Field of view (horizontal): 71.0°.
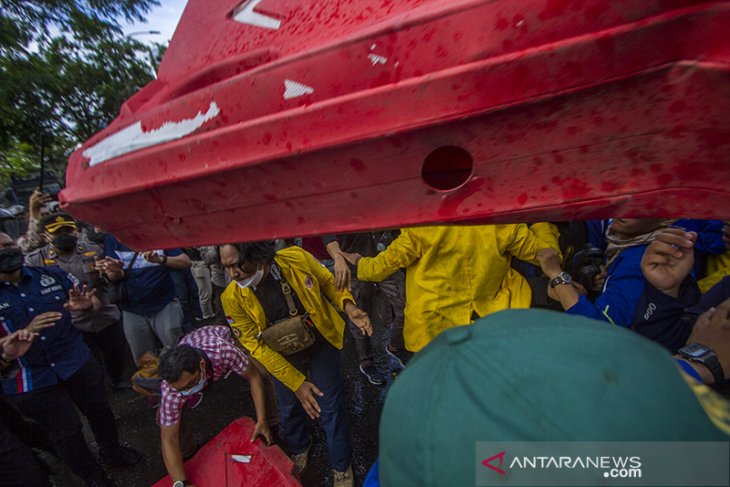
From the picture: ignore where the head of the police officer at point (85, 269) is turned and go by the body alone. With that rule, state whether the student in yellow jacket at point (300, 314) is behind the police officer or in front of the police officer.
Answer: in front

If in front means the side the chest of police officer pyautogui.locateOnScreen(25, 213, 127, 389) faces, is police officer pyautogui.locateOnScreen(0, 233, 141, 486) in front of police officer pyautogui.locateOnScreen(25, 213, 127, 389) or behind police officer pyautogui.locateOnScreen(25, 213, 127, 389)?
in front

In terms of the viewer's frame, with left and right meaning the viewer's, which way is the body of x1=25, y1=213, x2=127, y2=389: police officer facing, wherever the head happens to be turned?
facing the viewer

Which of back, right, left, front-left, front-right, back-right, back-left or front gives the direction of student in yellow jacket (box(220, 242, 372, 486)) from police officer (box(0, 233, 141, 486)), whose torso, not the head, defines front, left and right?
front

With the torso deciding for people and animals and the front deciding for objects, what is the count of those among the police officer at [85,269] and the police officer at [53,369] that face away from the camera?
0

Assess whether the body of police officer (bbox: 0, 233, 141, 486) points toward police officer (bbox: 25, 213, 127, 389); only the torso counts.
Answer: no

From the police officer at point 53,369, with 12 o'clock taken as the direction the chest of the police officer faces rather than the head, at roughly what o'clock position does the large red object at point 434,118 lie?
The large red object is roughly at 11 o'clock from the police officer.

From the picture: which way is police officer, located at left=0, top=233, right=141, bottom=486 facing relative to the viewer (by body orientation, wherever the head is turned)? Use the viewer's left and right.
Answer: facing the viewer and to the right of the viewer

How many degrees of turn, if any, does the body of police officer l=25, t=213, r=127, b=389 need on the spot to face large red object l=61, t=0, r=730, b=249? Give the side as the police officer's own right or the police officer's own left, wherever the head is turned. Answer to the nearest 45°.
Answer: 0° — they already face it
